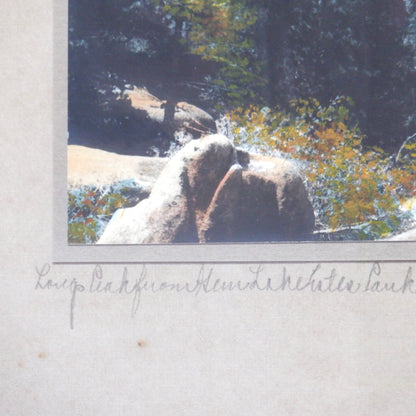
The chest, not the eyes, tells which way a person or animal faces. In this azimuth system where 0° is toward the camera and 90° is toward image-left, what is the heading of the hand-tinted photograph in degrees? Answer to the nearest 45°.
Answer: approximately 0°
